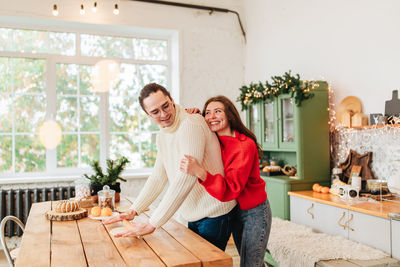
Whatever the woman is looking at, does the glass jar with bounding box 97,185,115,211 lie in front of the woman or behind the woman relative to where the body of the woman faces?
in front

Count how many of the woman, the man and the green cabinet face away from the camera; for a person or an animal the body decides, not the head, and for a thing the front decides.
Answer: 0

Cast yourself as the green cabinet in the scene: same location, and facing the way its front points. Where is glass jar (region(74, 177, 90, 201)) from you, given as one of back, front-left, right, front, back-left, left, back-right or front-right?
front

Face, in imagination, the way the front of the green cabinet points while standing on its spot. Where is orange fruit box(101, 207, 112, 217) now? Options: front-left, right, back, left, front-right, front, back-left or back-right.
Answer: front

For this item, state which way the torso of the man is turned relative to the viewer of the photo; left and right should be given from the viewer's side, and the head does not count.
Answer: facing the viewer and to the left of the viewer

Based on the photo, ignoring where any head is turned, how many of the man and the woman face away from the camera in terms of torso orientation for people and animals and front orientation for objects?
0

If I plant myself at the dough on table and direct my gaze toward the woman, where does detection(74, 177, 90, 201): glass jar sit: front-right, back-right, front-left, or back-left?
back-left

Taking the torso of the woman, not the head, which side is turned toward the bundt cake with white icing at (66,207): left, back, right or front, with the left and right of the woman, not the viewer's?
front

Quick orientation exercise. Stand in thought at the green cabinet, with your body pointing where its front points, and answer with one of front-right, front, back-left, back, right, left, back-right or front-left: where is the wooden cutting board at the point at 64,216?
front

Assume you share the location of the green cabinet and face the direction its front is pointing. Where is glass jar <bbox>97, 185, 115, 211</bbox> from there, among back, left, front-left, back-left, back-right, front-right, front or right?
front

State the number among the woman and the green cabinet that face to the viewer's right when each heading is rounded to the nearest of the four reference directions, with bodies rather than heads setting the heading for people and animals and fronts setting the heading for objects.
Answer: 0

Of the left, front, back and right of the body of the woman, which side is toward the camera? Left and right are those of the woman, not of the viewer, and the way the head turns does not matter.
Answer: left

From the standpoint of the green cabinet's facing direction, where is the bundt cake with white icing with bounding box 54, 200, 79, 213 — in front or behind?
in front

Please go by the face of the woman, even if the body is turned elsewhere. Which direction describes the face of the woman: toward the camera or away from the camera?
toward the camera

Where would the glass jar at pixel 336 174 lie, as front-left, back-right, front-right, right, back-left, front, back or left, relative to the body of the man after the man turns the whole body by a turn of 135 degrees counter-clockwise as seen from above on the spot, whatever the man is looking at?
front-left
